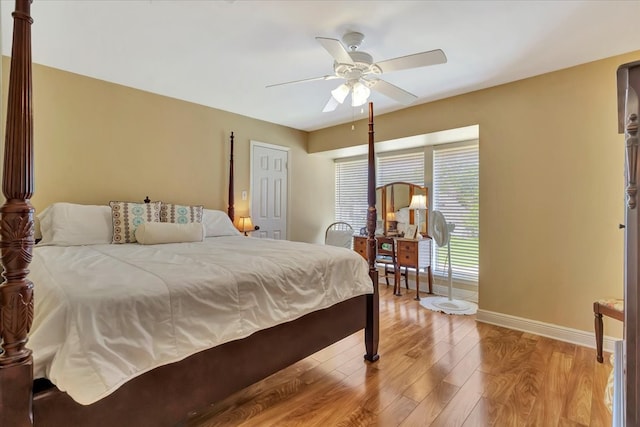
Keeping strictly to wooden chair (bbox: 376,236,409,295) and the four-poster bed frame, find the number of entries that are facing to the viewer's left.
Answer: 0

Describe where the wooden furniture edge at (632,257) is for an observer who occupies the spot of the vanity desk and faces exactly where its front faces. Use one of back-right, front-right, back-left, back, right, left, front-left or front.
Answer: front-left

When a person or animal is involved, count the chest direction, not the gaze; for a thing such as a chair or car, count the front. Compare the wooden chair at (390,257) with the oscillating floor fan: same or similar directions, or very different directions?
very different directions

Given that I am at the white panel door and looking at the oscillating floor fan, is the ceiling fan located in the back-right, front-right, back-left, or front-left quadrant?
front-right

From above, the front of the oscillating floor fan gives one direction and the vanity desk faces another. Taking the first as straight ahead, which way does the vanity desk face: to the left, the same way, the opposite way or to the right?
the same way

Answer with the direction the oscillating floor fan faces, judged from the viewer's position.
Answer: facing the viewer and to the left of the viewer

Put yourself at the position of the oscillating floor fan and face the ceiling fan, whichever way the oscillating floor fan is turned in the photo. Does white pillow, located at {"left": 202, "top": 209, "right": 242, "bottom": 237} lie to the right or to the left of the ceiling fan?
right

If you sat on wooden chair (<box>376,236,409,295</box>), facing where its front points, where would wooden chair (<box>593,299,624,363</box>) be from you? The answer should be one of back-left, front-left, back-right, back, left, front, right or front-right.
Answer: right

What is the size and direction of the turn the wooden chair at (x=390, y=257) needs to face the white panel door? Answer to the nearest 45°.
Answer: approximately 135° to its left

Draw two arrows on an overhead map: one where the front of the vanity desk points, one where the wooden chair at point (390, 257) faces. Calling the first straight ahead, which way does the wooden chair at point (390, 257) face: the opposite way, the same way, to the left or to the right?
the opposite way

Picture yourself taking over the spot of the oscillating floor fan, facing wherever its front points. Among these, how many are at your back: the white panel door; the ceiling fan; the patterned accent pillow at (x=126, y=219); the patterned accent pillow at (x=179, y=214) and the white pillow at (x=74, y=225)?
0

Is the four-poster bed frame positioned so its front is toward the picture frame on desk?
no
